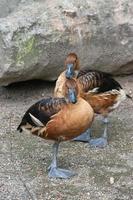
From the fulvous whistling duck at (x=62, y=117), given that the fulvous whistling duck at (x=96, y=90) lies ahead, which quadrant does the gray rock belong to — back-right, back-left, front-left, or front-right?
front-left

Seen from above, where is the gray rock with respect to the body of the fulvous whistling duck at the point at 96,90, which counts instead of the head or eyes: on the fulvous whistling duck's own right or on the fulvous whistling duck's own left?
on the fulvous whistling duck's own right

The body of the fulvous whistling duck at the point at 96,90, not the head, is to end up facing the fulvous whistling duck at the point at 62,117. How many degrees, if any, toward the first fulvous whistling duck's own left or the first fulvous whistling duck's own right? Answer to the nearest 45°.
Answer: approximately 90° to the first fulvous whistling duck's own left

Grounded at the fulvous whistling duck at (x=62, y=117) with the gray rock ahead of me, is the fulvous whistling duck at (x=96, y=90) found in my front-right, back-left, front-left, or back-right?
front-right

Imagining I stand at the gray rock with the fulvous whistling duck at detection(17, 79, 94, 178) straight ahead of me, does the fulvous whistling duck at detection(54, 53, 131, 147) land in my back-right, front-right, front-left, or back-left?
front-left

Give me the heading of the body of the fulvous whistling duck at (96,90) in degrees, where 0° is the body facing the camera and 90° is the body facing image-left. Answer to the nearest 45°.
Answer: approximately 90°
